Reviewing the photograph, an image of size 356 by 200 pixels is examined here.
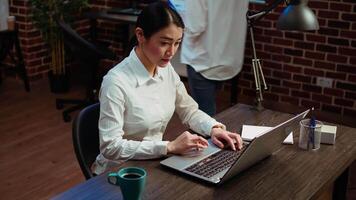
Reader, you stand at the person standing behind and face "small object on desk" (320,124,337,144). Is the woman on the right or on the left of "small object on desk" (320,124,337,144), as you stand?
right

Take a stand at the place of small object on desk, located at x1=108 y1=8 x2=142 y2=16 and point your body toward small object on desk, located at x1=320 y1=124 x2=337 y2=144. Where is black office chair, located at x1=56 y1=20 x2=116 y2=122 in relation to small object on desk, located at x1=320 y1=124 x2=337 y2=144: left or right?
right

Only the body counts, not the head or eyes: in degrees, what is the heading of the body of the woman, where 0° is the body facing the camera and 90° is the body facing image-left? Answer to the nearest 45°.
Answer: approximately 315°

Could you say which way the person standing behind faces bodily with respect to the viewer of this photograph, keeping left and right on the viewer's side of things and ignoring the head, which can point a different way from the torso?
facing away from the viewer and to the left of the viewer

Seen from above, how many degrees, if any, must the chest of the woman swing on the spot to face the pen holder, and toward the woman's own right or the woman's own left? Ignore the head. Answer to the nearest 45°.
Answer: approximately 45° to the woman's own left

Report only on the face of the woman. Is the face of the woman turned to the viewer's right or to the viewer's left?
to the viewer's right

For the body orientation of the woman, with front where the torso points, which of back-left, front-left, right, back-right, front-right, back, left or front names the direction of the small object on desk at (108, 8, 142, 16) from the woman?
back-left
